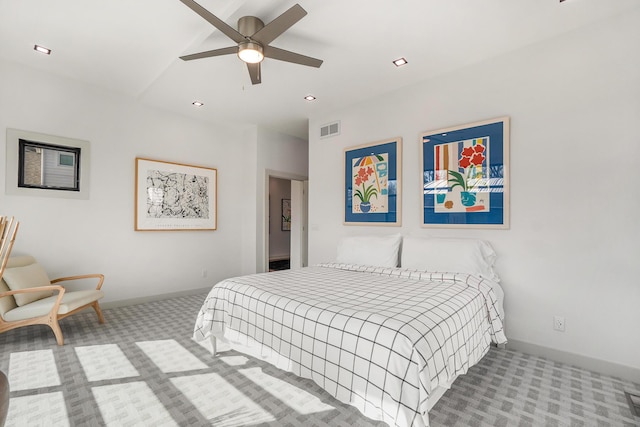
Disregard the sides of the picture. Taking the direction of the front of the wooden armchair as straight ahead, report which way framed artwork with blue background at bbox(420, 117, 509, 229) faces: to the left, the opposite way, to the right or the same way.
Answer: the opposite way

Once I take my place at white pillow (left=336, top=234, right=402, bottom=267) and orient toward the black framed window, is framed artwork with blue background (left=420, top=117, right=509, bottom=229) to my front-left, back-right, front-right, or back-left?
back-left

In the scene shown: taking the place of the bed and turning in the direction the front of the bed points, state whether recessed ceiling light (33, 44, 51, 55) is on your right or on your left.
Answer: on your right

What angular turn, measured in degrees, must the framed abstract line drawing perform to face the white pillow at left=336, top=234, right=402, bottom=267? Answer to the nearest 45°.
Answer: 0° — it already faces it

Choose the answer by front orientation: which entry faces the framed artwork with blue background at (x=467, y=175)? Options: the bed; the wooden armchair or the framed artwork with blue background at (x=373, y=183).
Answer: the wooden armchair

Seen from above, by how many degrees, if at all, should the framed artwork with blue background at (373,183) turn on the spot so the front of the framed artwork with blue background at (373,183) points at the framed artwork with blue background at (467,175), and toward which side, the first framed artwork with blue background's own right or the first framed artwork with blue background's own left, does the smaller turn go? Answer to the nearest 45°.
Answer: approximately 90° to the first framed artwork with blue background's own left

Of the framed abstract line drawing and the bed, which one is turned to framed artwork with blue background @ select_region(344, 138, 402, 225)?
the framed abstract line drawing

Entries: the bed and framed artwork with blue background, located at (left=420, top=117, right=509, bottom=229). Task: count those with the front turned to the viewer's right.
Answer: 0

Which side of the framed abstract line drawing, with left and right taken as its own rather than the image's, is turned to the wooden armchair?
right

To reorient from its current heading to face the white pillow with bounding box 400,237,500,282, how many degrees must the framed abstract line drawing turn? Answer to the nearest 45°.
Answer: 0° — it already faces it

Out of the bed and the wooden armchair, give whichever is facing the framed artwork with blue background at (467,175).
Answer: the wooden armchair
